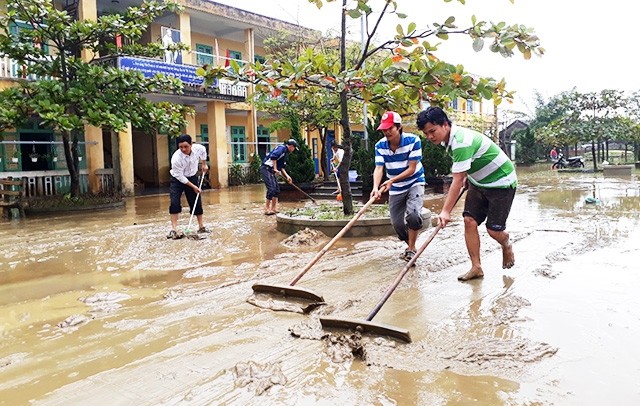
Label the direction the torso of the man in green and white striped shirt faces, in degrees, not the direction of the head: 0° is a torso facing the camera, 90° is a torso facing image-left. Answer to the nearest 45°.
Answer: approximately 45°

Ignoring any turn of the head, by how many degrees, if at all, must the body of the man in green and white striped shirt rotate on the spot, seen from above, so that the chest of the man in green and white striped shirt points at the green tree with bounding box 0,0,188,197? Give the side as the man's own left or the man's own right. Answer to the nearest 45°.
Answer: approximately 90° to the man's own right

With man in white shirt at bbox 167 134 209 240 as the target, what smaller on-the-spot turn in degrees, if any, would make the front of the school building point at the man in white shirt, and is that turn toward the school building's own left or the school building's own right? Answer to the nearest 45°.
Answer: approximately 45° to the school building's own right

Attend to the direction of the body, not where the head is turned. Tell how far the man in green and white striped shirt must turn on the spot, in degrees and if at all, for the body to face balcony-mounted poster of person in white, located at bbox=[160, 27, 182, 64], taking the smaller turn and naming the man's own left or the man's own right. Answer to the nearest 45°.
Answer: approximately 90° to the man's own right

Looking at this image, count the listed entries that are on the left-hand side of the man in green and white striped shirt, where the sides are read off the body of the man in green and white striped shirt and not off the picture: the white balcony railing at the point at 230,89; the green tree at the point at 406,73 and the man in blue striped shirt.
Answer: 0

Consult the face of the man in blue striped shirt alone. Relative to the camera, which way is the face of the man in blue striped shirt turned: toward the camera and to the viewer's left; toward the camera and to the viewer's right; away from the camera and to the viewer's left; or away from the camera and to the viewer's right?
toward the camera and to the viewer's left

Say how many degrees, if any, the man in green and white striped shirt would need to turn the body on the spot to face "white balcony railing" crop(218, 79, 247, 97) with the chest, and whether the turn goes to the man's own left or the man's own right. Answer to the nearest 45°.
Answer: approximately 90° to the man's own right

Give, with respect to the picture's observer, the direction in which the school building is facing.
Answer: facing the viewer and to the right of the viewer

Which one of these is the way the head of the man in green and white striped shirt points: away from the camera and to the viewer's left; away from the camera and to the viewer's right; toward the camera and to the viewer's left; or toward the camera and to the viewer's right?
toward the camera and to the viewer's left

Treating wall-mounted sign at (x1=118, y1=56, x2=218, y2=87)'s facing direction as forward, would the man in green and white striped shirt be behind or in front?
in front

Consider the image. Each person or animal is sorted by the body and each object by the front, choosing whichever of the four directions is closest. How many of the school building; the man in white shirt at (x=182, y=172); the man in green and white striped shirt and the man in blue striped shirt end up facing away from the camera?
0

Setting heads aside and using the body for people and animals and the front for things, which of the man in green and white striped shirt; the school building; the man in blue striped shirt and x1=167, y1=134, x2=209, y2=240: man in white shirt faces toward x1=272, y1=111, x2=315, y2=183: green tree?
the school building

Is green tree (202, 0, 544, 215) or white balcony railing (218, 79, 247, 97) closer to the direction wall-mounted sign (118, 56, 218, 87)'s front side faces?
the green tree

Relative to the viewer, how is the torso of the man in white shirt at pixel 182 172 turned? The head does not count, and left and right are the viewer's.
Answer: facing the viewer

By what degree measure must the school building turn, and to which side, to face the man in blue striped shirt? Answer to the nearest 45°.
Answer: approximately 45° to its right
